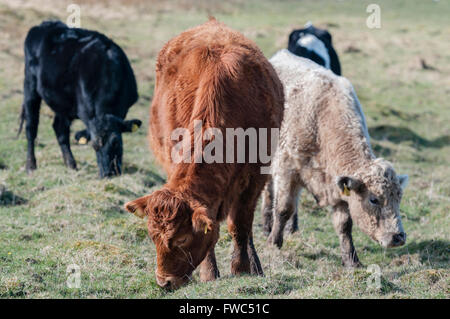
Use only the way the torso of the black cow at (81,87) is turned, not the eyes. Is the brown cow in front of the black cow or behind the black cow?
in front

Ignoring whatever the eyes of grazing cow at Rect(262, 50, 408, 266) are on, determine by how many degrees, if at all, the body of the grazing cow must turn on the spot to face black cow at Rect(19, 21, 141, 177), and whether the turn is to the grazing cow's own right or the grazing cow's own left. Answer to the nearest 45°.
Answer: approximately 180°

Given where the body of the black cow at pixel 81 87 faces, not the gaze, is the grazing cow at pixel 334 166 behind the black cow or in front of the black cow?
in front

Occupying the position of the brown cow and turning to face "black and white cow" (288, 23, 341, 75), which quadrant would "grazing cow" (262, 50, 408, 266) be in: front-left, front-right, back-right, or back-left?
front-right

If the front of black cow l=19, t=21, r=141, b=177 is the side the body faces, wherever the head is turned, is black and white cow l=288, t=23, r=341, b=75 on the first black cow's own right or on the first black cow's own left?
on the first black cow's own left

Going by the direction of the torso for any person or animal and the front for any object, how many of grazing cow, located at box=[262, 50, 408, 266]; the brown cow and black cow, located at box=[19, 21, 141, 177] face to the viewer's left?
0

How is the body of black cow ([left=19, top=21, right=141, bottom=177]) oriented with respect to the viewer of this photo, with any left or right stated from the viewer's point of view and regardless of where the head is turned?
facing the viewer and to the right of the viewer

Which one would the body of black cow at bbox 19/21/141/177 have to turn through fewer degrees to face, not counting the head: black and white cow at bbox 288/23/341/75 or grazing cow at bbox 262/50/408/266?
the grazing cow

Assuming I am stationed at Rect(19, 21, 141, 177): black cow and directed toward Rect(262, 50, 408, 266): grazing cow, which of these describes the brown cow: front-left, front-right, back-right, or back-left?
front-right

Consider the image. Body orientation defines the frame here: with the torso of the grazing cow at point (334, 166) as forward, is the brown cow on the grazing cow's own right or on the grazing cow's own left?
on the grazing cow's own right

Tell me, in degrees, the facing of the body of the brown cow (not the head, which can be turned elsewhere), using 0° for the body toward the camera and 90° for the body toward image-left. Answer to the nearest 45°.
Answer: approximately 0°

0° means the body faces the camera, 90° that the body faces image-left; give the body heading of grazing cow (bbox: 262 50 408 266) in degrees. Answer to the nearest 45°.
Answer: approximately 315°

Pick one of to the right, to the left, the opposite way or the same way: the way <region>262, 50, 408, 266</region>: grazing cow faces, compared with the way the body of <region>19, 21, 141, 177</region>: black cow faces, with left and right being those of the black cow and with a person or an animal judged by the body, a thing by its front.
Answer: the same way

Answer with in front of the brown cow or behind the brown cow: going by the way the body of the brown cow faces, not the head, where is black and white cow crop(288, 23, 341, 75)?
behind

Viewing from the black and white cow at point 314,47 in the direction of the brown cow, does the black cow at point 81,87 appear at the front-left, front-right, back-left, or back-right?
front-right
